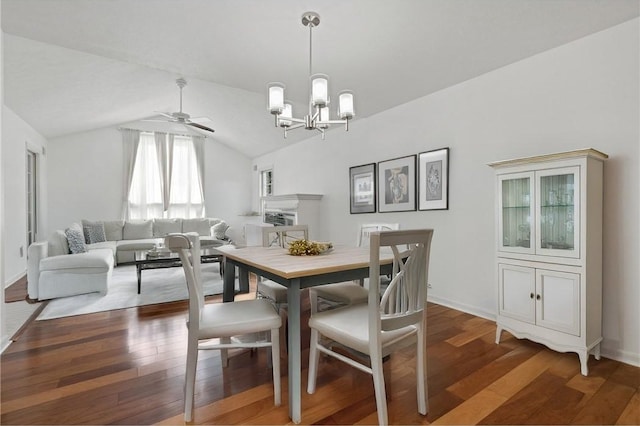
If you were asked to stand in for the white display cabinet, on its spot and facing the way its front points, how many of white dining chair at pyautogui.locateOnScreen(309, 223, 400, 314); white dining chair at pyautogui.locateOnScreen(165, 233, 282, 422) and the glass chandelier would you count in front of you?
3

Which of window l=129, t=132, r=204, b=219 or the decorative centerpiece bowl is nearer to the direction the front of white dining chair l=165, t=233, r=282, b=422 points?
the decorative centerpiece bowl

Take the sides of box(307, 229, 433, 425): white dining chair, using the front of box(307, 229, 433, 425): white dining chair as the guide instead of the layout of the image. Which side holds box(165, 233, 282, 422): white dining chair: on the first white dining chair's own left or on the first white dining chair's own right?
on the first white dining chair's own left

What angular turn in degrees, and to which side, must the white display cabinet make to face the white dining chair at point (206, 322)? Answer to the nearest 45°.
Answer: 0° — it already faces it

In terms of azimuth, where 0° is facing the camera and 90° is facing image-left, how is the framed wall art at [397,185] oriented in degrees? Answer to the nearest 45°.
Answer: approximately 45°

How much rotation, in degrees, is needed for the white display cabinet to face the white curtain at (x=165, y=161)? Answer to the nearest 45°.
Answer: approximately 45° to its right

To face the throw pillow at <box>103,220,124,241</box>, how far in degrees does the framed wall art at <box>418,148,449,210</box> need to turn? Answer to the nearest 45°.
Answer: approximately 45° to its right

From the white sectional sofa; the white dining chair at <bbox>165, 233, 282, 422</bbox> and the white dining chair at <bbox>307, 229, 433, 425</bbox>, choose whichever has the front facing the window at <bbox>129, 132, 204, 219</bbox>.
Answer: the white dining chair at <bbox>307, 229, 433, 425</bbox>

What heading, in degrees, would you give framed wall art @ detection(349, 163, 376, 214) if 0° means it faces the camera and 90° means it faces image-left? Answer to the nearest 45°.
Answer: approximately 45°

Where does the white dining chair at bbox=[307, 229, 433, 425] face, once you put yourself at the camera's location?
facing away from the viewer and to the left of the viewer
